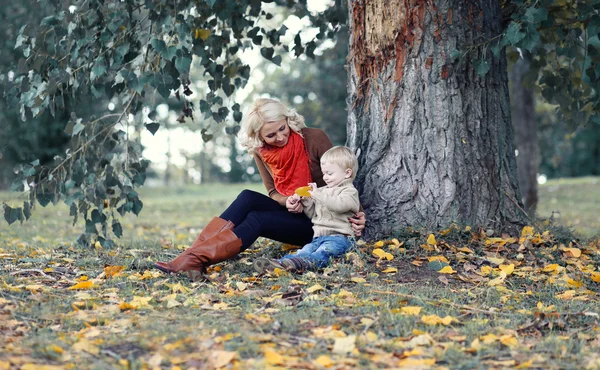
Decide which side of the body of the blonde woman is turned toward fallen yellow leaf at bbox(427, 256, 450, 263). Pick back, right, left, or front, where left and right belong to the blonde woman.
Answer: left

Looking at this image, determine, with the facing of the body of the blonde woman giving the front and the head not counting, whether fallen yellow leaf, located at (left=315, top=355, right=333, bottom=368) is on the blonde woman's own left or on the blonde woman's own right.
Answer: on the blonde woman's own left

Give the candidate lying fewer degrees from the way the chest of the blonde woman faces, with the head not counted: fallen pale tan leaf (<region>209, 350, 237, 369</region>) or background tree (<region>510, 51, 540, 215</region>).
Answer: the fallen pale tan leaf

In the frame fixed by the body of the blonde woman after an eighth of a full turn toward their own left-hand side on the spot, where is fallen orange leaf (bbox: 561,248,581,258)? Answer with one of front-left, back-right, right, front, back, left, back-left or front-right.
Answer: left

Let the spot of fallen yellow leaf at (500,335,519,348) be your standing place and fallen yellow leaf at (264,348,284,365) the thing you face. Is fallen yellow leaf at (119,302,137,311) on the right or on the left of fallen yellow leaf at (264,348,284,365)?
right

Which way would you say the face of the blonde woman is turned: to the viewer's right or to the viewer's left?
to the viewer's right

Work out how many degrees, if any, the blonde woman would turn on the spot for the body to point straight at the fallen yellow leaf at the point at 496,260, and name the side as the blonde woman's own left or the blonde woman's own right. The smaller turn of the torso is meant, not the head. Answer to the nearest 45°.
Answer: approximately 135° to the blonde woman's own left

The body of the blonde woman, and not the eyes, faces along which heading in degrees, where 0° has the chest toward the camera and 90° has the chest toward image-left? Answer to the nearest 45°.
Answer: approximately 45°

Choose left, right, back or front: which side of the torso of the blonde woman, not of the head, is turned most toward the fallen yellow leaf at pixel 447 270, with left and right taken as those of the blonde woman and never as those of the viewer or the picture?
left

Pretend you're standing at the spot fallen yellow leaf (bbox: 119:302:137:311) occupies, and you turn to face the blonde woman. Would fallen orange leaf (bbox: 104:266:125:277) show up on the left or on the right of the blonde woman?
left
